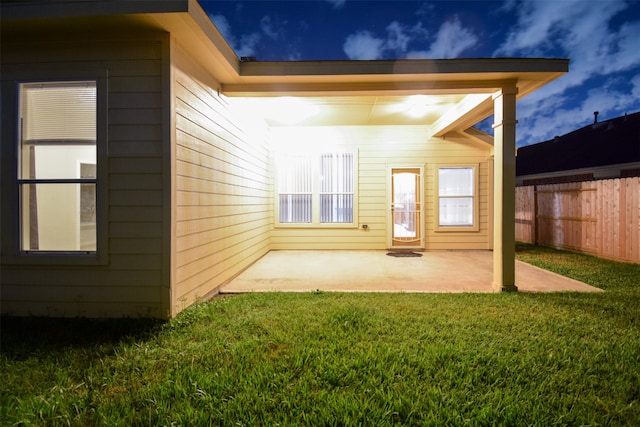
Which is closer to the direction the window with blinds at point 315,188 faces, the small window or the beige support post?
the beige support post

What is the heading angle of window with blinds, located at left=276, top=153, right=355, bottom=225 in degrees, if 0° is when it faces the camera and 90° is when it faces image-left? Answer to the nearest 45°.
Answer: approximately 0°

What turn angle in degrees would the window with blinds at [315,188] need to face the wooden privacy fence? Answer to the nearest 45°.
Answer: approximately 90° to its left

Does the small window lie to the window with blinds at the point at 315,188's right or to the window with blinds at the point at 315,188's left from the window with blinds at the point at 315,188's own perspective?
on its left
